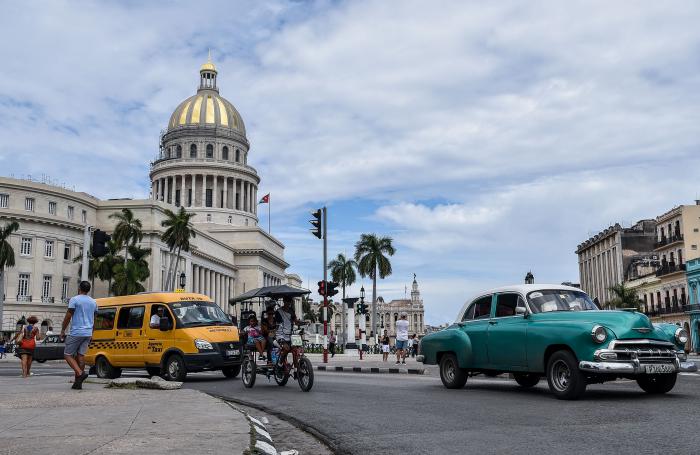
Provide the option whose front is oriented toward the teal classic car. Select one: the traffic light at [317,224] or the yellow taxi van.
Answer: the yellow taxi van

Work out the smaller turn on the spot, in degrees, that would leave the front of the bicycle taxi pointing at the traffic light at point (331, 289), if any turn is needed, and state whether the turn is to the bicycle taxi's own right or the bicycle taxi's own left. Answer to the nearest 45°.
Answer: approximately 135° to the bicycle taxi's own left

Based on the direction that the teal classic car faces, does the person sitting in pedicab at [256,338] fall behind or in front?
behind

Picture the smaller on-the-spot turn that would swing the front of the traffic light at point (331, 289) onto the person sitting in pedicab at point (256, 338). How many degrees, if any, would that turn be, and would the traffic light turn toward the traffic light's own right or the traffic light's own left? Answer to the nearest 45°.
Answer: approximately 90° to the traffic light's own right
